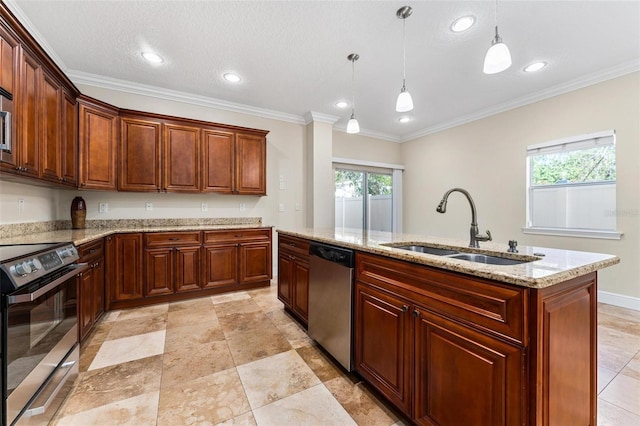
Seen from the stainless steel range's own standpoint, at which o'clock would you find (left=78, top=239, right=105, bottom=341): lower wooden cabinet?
The lower wooden cabinet is roughly at 8 o'clock from the stainless steel range.

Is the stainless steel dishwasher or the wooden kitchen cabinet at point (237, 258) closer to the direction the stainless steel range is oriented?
the stainless steel dishwasher

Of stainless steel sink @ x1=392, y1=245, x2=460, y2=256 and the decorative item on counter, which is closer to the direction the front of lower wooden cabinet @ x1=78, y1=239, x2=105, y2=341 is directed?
the stainless steel sink

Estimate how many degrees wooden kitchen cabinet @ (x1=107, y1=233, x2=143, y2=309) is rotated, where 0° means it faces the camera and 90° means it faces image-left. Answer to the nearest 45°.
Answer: approximately 315°

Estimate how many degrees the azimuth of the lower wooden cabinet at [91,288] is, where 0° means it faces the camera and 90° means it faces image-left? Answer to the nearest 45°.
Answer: approximately 270°

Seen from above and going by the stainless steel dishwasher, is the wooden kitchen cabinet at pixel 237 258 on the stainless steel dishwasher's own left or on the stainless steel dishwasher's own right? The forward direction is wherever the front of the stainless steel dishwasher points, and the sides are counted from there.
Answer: on the stainless steel dishwasher's own right
